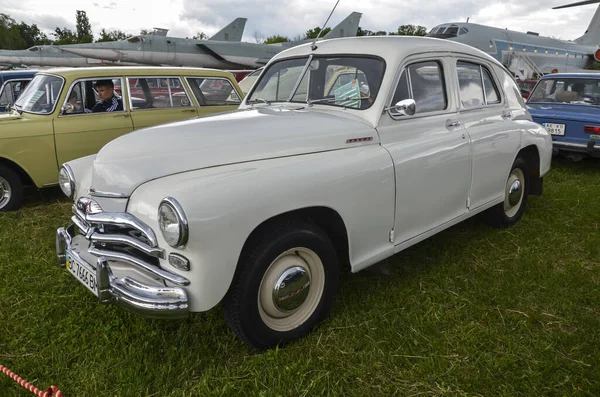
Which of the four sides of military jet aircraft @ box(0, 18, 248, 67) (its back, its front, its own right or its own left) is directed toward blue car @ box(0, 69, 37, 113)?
left

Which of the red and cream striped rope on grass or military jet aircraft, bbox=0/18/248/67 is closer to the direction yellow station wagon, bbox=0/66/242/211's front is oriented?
the red and cream striped rope on grass

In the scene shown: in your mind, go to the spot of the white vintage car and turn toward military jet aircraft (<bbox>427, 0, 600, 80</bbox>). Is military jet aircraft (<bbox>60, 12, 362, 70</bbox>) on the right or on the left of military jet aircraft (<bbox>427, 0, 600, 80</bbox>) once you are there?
left

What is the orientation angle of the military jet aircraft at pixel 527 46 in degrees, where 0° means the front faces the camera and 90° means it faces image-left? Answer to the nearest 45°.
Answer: approximately 45°

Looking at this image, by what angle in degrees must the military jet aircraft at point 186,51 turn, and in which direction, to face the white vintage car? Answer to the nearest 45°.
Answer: approximately 90° to its left

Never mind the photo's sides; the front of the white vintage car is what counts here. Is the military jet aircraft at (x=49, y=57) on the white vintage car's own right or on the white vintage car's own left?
on the white vintage car's own right

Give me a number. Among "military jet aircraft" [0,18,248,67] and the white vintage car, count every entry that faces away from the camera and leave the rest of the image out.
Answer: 0

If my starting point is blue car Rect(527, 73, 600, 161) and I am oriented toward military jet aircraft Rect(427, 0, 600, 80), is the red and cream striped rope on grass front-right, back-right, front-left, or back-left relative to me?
back-left

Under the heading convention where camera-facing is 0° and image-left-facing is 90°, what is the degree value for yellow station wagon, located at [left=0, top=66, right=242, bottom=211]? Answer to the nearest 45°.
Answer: approximately 45°

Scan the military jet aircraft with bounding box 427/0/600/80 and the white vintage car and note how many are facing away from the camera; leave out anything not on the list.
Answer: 0

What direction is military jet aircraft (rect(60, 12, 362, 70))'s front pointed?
to the viewer's left

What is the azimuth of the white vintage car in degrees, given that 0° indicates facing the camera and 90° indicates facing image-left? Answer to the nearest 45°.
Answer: approximately 45°

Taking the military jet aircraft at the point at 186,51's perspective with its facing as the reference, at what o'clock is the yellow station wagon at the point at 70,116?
The yellow station wagon is roughly at 9 o'clock from the military jet aircraft.

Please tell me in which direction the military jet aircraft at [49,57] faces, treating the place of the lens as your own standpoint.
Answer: facing to the left of the viewer
